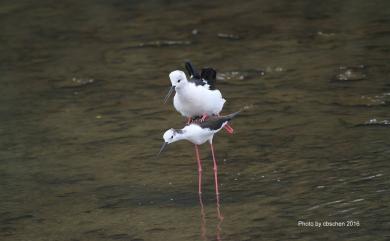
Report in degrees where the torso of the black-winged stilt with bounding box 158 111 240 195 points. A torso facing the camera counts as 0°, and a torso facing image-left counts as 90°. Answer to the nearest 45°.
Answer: approximately 90°

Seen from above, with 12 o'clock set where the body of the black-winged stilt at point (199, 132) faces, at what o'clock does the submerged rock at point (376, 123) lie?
The submerged rock is roughly at 5 o'clock from the black-winged stilt.

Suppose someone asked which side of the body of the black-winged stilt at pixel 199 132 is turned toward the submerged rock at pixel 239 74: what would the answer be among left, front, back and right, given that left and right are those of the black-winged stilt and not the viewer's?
right

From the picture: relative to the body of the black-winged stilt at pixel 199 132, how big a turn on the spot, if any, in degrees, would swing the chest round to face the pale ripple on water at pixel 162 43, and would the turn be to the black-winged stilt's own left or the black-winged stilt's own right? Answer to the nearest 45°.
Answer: approximately 90° to the black-winged stilt's own right

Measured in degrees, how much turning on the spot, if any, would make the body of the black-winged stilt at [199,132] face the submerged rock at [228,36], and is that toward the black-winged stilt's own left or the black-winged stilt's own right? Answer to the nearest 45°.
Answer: approximately 90° to the black-winged stilt's own right

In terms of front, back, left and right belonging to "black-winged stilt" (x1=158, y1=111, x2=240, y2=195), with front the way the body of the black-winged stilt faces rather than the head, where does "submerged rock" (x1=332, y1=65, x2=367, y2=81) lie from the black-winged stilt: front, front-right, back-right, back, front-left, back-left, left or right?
back-right
